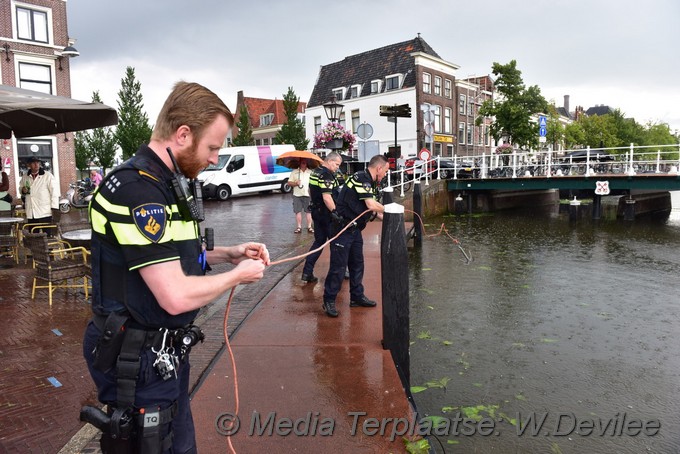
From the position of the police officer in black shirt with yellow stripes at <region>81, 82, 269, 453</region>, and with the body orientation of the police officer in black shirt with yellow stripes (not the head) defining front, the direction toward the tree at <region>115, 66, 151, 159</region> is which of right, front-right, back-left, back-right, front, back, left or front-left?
left

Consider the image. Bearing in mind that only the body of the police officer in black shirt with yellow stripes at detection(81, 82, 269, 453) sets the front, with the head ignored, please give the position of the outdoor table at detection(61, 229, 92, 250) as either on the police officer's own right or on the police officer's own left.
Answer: on the police officer's own left

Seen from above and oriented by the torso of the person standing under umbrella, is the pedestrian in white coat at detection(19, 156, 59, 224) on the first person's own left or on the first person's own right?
on the first person's own right

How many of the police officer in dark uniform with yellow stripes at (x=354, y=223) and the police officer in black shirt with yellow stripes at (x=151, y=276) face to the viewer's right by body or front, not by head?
2

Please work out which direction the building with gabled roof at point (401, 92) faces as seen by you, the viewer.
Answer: facing the viewer and to the right of the viewer

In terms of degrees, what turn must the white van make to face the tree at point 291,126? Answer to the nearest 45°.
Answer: approximately 135° to its right

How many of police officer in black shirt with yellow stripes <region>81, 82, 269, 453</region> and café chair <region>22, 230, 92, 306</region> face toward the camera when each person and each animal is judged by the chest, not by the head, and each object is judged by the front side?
0

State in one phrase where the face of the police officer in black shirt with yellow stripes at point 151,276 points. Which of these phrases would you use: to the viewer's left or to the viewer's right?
to the viewer's right

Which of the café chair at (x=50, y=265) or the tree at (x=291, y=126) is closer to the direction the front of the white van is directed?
the café chair

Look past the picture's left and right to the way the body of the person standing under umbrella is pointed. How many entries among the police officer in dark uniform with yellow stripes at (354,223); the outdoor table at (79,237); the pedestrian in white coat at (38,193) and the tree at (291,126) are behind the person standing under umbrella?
1

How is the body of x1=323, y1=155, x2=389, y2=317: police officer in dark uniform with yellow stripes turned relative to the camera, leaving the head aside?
to the viewer's right

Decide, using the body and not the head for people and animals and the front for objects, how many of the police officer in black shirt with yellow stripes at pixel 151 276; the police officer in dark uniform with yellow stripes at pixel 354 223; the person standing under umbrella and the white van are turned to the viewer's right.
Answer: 2

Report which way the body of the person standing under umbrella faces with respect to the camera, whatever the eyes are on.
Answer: toward the camera

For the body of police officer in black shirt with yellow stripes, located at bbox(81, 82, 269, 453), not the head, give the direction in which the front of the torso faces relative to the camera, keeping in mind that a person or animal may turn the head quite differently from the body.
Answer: to the viewer's right

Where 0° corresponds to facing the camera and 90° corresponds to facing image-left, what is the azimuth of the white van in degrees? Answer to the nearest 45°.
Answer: approximately 45°

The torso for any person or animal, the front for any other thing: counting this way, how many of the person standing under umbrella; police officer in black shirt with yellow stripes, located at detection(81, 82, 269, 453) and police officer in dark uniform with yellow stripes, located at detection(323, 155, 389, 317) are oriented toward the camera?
1
